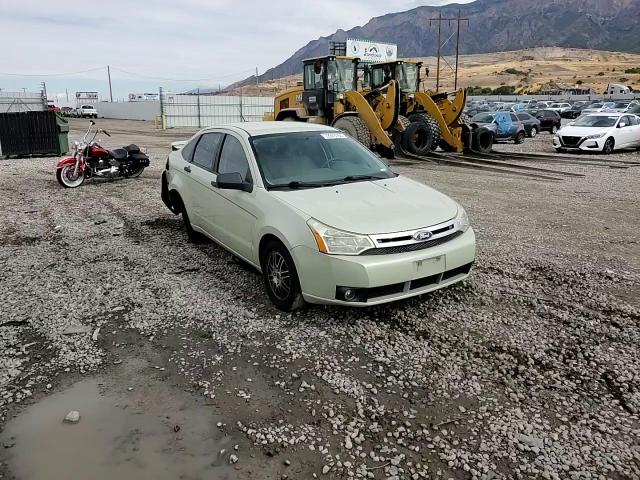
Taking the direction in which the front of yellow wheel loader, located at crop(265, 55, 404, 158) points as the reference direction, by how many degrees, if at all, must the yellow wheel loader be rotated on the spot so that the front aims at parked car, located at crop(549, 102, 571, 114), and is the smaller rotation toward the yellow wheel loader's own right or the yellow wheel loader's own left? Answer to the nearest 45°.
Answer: approximately 90° to the yellow wheel loader's own left

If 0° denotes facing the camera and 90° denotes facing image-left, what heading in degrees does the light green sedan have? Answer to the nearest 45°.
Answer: approximately 315°

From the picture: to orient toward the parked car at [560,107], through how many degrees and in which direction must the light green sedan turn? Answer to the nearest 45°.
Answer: approximately 90° to its left

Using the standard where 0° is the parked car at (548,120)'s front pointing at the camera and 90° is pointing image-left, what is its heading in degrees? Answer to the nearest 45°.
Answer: approximately 45°

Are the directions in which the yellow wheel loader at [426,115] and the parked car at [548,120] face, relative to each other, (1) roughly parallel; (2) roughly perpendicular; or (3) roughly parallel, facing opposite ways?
roughly perpendicular

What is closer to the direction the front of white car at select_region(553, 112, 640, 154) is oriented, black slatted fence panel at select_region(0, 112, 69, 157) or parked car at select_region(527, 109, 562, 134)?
the black slatted fence panel

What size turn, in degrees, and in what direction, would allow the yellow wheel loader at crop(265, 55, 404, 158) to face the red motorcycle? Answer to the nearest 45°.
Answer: approximately 90° to its right

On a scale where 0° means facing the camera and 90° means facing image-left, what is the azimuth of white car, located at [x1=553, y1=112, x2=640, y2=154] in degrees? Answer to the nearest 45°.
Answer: approximately 45°
